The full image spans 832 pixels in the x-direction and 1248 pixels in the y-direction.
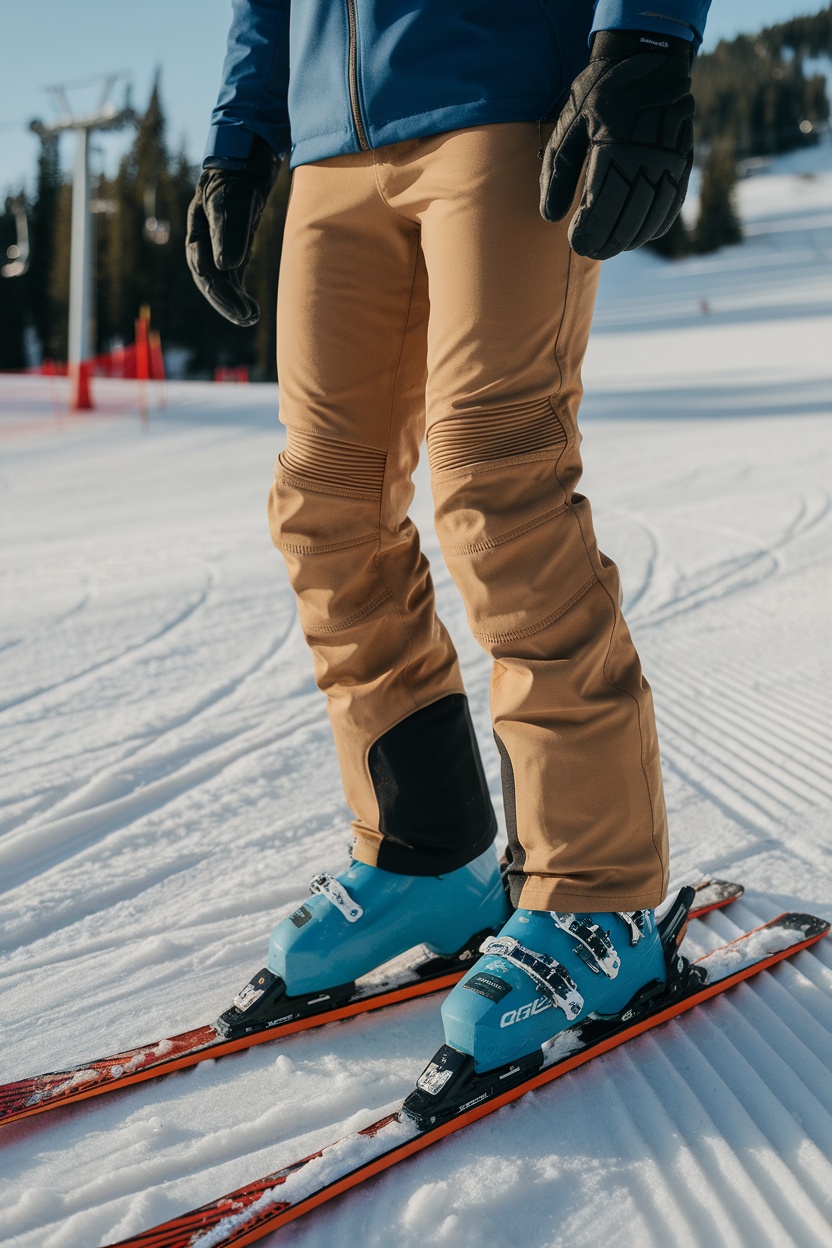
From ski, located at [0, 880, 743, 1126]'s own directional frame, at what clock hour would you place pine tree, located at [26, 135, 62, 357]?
The pine tree is roughly at 4 o'clock from the ski.

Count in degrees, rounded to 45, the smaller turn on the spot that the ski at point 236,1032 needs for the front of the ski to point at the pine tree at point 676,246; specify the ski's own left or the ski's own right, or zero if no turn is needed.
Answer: approximately 135° to the ski's own right

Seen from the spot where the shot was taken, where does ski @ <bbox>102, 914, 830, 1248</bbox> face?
facing the viewer and to the left of the viewer

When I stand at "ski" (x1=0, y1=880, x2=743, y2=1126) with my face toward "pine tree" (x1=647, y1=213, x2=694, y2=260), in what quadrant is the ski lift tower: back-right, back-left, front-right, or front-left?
front-left

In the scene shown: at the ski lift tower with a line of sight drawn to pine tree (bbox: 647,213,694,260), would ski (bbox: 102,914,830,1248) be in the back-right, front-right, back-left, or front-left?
back-right

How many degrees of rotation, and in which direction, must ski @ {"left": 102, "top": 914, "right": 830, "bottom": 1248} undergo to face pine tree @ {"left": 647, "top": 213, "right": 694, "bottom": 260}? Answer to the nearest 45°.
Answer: approximately 135° to its right

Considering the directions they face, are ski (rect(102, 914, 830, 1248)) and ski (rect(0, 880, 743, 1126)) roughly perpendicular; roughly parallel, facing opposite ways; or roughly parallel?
roughly parallel
